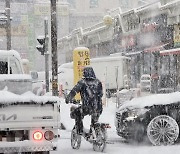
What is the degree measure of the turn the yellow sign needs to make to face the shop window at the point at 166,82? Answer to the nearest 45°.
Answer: approximately 135° to its left

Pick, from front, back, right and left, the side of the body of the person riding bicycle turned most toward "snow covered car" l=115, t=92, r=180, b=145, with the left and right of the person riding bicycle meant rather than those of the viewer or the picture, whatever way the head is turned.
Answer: right

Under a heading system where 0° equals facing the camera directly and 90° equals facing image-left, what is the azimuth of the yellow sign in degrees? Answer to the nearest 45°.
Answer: approximately 0°

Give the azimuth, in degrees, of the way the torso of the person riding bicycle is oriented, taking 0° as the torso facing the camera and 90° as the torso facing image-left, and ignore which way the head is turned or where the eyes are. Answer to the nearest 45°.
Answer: approximately 135°

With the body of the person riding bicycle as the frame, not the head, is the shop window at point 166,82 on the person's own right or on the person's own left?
on the person's own right
